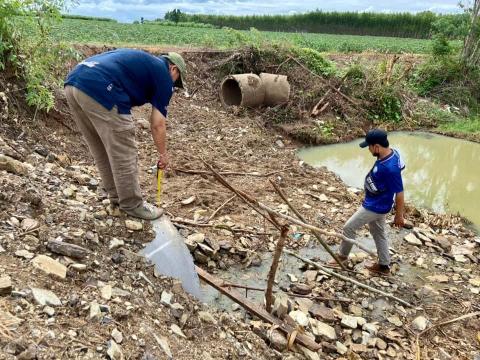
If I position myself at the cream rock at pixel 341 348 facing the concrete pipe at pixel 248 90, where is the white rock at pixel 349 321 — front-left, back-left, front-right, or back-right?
front-right

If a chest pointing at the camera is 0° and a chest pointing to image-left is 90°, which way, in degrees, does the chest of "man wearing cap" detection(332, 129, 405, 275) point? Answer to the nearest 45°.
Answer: approximately 90°

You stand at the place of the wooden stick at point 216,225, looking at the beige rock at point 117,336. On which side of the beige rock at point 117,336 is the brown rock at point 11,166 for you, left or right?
right

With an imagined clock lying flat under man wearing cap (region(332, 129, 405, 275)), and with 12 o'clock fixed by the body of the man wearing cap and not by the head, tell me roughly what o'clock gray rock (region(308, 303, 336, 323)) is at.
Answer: The gray rock is roughly at 10 o'clock from the man wearing cap.

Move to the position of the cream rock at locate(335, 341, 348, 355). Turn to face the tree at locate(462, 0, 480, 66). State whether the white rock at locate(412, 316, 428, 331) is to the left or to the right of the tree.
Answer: right

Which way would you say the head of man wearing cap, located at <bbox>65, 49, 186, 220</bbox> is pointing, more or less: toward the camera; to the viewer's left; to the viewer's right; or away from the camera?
to the viewer's right

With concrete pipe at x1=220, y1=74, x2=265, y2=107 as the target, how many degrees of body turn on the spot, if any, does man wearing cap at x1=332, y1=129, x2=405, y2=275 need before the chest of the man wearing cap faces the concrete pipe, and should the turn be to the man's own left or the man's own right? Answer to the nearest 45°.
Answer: approximately 45° to the man's own right

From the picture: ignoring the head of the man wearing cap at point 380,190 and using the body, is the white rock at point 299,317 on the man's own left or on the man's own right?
on the man's own left

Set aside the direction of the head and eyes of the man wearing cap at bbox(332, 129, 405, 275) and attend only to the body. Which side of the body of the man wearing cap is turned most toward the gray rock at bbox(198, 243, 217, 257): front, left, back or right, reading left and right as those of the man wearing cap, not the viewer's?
front
